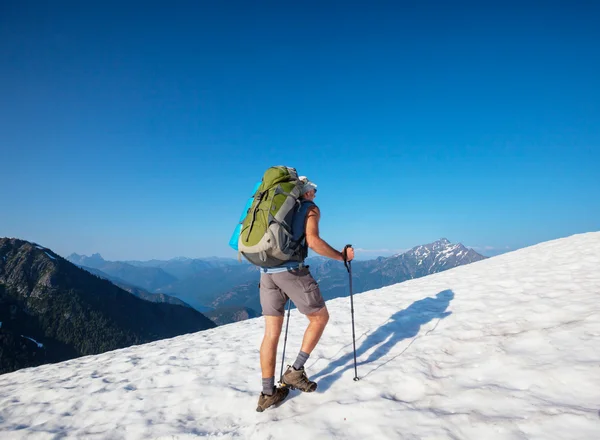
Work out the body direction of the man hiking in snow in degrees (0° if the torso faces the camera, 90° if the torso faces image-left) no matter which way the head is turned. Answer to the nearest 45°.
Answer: approximately 225°
